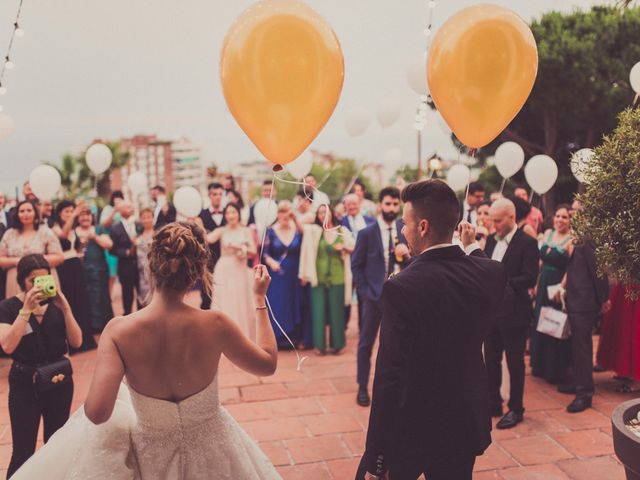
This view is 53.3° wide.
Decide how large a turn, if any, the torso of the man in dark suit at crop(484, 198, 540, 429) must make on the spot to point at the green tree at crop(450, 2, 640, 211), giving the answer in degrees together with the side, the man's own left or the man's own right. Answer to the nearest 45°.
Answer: approximately 135° to the man's own right

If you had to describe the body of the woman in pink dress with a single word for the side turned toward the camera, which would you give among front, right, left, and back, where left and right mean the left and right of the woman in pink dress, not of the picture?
front

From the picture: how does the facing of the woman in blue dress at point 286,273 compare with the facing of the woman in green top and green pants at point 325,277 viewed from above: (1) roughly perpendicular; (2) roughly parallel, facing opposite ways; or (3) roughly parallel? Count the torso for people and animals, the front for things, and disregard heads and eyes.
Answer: roughly parallel

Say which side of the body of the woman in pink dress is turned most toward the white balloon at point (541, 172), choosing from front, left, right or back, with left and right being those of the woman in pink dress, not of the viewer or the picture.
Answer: left

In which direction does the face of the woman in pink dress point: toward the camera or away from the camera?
toward the camera

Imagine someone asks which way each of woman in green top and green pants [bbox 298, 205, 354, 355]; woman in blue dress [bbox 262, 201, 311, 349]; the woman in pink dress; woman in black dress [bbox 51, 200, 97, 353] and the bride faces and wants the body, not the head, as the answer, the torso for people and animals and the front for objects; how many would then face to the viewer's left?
0

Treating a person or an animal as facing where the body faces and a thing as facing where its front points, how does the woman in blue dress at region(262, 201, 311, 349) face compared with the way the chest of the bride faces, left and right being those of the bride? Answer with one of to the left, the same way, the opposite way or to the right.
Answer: the opposite way

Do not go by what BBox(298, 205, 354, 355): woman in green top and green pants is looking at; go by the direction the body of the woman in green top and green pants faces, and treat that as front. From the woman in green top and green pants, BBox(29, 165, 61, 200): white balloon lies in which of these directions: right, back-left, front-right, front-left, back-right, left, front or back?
right

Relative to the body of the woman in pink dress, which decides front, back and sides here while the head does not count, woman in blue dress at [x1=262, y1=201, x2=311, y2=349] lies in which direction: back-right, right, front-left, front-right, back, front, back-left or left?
left

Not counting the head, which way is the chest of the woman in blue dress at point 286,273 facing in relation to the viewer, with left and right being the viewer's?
facing the viewer

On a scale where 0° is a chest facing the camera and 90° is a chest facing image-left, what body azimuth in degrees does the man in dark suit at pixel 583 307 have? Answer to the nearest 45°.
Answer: approximately 90°

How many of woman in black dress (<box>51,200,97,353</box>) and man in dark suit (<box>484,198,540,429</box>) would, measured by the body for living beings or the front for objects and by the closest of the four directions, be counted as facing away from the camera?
0

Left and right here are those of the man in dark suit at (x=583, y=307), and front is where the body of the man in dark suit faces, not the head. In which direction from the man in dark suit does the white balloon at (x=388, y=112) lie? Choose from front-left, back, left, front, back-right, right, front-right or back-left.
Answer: front-right

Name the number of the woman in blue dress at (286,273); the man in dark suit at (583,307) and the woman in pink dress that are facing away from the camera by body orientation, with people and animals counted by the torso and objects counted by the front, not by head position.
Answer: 0

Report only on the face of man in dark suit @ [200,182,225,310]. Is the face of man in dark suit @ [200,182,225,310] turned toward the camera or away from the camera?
toward the camera
